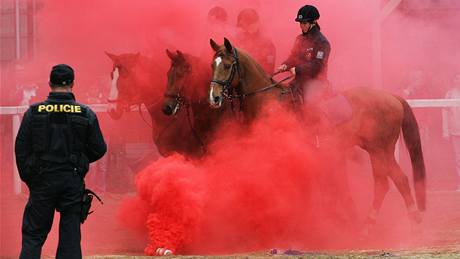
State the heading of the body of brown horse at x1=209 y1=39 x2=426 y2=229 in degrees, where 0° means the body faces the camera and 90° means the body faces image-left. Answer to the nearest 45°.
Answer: approximately 90°

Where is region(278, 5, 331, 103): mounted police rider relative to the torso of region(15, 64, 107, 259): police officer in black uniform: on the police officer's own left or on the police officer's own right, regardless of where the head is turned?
on the police officer's own right

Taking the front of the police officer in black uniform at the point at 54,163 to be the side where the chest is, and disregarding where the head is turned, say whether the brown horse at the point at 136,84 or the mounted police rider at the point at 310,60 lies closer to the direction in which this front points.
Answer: the brown horse

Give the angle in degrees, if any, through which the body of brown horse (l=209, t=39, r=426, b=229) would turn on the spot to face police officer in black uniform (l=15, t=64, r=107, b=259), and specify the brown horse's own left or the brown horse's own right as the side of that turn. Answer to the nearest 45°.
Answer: approximately 45° to the brown horse's own left

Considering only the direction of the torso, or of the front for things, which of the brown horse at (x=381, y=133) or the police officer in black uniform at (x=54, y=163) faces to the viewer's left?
the brown horse

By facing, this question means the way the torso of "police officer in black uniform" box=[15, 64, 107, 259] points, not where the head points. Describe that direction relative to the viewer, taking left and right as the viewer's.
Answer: facing away from the viewer

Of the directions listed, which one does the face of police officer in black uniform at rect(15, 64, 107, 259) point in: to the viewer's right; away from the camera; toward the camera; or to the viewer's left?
away from the camera

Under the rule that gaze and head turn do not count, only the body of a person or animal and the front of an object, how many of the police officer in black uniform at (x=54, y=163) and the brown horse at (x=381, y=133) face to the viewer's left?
1
